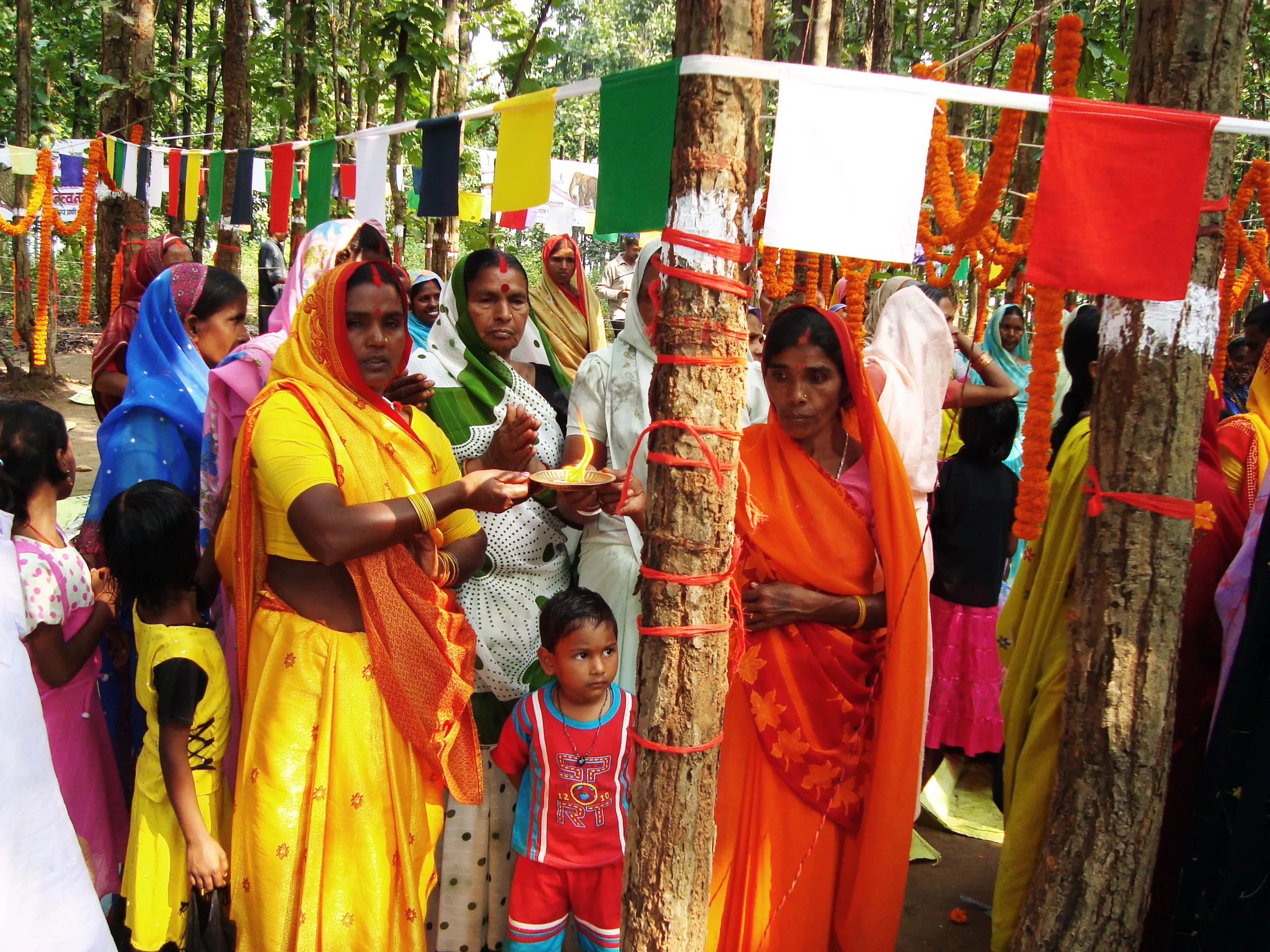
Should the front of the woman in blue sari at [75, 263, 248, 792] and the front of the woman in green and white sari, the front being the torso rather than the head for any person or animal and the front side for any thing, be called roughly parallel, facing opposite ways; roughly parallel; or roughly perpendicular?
roughly perpendicular

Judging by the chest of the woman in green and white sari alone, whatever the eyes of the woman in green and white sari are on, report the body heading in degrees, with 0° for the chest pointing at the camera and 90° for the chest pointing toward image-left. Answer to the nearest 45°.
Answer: approximately 0°

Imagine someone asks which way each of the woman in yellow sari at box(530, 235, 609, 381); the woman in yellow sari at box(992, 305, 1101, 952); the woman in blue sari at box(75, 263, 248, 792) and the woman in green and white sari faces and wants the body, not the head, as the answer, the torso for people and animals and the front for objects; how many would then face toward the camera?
2

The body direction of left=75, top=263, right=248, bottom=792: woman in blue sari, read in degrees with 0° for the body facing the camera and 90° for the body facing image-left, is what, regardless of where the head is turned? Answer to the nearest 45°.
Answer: approximately 270°

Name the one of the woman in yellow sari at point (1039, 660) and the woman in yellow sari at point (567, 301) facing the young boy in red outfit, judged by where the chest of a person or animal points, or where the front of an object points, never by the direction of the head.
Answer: the woman in yellow sari at point (567, 301)

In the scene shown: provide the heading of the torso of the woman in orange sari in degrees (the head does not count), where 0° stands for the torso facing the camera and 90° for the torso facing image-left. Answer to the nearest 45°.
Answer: approximately 45°

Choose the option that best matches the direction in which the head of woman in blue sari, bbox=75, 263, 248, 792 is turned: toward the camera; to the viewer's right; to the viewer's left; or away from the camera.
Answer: to the viewer's right
